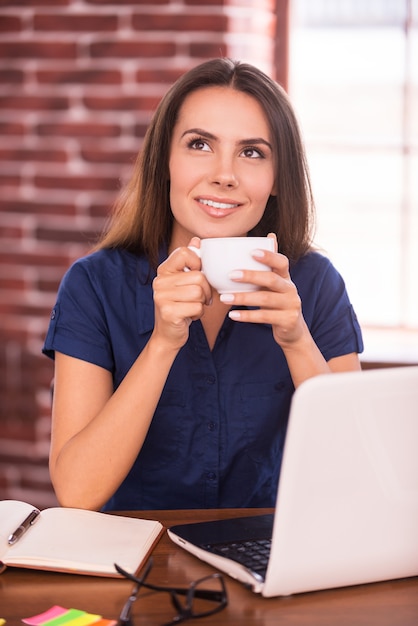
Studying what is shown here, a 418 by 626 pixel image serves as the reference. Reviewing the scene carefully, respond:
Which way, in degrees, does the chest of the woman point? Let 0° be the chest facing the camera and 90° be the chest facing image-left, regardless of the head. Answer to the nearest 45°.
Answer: approximately 0°

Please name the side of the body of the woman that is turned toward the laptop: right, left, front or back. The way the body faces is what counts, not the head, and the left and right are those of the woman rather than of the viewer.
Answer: front

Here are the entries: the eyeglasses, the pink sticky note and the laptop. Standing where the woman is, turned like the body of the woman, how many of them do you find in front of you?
3

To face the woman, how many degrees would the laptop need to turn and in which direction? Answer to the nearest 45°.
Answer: approximately 45° to its right

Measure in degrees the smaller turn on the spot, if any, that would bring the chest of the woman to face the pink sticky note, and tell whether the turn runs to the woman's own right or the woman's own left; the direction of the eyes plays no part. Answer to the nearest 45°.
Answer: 0° — they already face it

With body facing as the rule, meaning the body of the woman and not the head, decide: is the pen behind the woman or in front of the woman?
in front

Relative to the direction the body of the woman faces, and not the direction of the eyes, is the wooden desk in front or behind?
in front

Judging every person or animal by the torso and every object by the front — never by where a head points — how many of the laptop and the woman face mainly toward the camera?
1

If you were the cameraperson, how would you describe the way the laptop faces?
facing away from the viewer and to the left of the viewer
